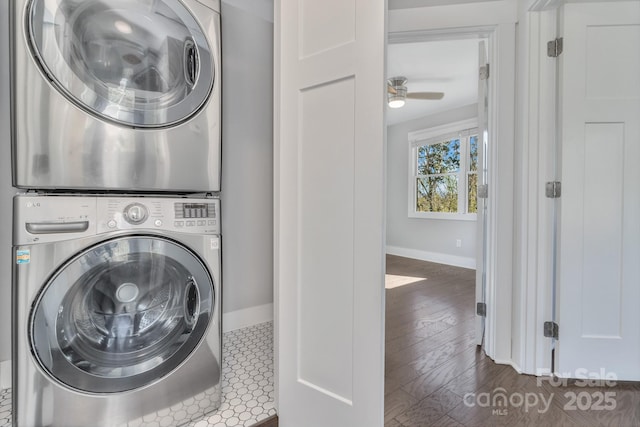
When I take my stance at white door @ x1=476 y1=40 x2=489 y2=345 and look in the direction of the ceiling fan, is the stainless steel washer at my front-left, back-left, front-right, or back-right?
back-left

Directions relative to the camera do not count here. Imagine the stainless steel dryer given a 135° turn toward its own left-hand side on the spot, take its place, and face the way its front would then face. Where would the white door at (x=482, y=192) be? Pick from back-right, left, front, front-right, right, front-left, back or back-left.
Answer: front-right

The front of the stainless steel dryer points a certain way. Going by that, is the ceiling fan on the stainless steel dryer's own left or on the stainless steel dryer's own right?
on the stainless steel dryer's own left

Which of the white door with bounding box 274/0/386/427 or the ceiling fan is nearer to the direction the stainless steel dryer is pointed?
the white door

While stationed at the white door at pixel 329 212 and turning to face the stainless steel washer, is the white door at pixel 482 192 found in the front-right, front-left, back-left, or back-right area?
back-right

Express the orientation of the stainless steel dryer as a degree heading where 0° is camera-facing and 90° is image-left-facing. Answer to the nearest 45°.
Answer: approximately 0°

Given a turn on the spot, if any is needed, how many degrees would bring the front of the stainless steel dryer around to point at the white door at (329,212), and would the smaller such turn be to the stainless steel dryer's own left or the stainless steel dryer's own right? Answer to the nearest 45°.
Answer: approximately 45° to the stainless steel dryer's own left
